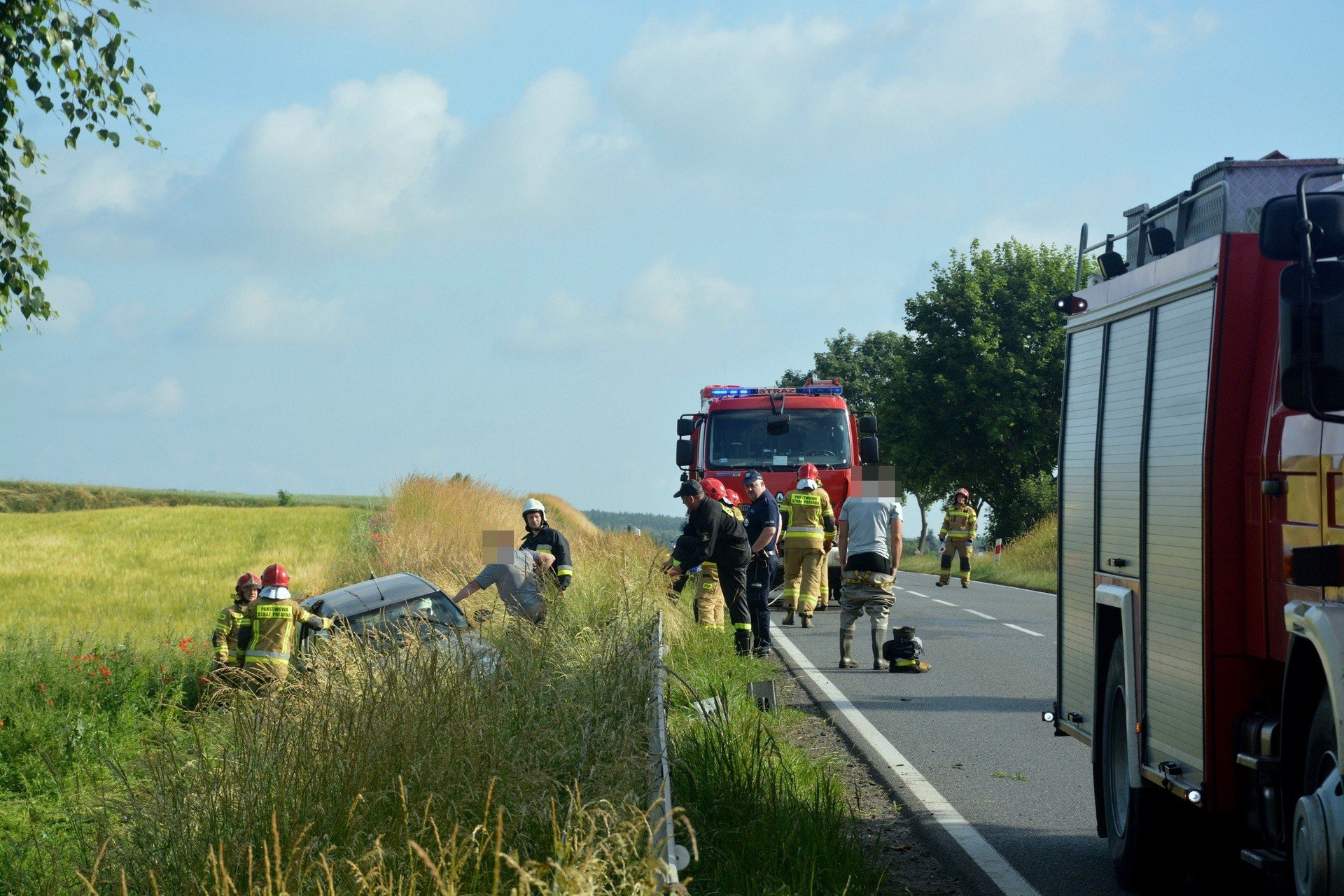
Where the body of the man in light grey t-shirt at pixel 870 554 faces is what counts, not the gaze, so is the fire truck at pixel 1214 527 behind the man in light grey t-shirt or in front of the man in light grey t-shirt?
behind

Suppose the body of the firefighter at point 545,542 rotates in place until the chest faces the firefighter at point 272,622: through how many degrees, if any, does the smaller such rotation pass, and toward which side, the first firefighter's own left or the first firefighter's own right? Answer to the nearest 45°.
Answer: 0° — they already face them

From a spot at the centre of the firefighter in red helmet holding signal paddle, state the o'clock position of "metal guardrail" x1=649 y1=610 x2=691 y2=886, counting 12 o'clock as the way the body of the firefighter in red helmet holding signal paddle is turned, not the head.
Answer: The metal guardrail is roughly at 12 o'clock from the firefighter in red helmet holding signal paddle.

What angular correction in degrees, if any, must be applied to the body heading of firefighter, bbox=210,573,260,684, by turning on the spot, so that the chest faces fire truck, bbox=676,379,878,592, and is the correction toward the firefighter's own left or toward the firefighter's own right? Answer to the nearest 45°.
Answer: approximately 90° to the firefighter's own left

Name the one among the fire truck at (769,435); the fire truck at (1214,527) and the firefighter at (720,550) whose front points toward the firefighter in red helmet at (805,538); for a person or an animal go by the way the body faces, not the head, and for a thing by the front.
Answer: the fire truck at (769,435)

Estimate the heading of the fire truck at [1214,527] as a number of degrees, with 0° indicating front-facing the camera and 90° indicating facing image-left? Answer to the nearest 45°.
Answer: approximately 315°

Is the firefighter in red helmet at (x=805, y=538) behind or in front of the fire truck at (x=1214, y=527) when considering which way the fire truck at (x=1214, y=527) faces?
behind

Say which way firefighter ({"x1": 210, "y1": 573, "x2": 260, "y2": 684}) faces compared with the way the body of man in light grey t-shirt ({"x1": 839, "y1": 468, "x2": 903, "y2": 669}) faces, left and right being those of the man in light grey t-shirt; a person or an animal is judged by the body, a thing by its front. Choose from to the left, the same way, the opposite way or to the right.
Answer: to the right

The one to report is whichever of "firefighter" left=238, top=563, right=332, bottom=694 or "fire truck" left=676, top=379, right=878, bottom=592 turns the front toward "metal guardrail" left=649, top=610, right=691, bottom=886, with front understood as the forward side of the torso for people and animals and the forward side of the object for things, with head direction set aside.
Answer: the fire truck
